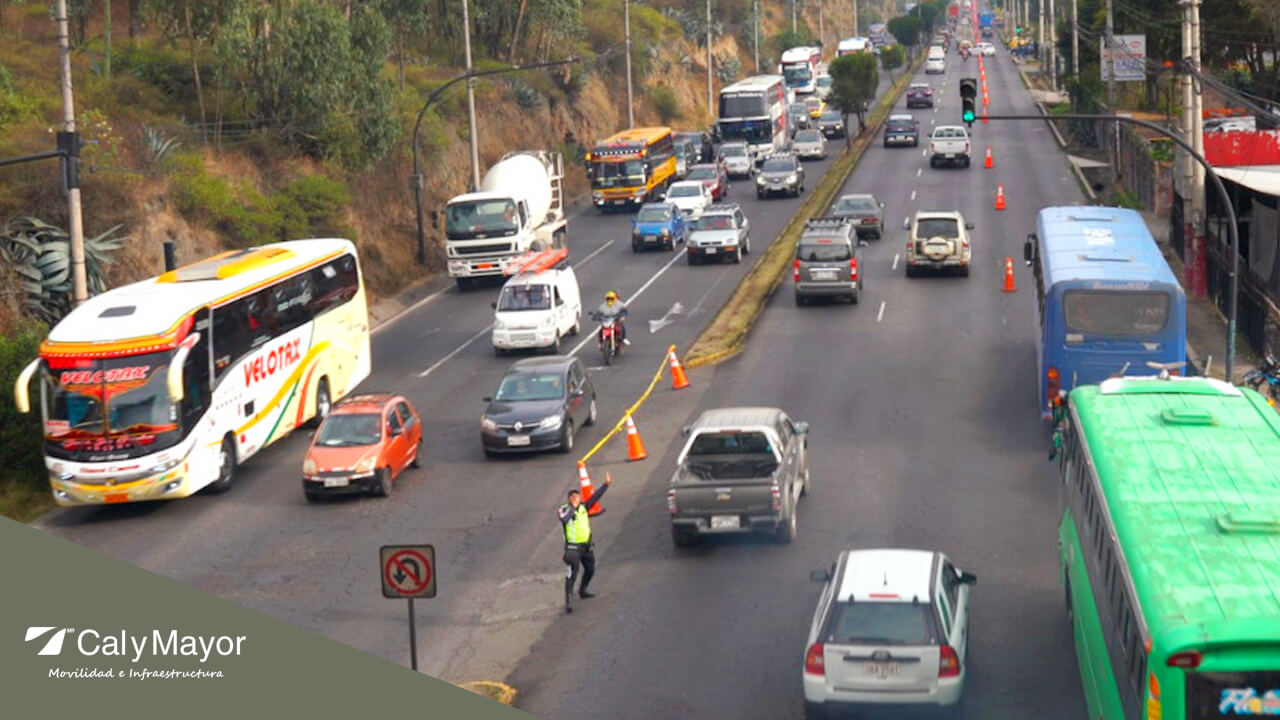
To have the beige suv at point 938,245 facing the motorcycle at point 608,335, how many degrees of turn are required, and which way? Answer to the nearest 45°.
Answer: approximately 135° to its left

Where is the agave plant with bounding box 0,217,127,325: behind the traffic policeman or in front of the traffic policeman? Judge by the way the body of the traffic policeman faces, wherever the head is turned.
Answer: behind

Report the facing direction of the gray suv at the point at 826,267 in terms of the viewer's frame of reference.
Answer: facing away from the viewer

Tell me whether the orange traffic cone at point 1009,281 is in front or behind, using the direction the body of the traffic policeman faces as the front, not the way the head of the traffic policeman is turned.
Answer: behind

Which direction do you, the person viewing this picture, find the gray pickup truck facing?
facing away from the viewer

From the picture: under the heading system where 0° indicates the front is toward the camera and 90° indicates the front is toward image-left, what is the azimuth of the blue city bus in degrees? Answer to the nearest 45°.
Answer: approximately 180°

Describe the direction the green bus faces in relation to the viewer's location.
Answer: facing away from the viewer

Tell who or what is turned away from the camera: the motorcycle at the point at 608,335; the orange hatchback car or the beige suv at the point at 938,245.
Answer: the beige suv

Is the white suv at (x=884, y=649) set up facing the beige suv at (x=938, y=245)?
yes

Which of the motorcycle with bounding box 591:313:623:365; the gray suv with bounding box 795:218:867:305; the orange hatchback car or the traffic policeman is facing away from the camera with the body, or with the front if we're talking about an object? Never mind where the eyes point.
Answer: the gray suv

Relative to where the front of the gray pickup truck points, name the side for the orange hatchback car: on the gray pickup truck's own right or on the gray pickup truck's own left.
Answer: on the gray pickup truck's own left

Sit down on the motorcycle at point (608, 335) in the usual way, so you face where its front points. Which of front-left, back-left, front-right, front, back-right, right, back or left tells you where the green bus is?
front

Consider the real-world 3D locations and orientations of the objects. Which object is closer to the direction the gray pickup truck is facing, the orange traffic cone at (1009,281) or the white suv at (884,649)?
the orange traffic cone

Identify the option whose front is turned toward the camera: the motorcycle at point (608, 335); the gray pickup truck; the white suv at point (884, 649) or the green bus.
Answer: the motorcycle

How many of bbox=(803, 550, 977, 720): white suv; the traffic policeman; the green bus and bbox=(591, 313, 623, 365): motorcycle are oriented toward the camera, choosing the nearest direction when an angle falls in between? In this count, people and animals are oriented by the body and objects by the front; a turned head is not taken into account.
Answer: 2

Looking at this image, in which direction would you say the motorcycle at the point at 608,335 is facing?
toward the camera

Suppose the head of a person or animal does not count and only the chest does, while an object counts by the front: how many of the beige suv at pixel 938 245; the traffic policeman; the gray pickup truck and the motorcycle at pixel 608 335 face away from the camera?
2

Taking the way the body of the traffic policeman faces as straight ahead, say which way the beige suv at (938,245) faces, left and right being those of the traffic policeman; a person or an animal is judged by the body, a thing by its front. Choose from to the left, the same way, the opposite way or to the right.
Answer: the opposite way

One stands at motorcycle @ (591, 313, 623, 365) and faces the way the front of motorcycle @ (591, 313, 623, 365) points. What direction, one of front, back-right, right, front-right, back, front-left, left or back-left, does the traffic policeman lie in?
front

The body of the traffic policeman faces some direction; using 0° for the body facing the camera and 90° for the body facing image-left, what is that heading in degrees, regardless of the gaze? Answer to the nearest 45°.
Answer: approximately 0°

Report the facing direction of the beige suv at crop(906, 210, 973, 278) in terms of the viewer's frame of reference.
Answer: facing away from the viewer
